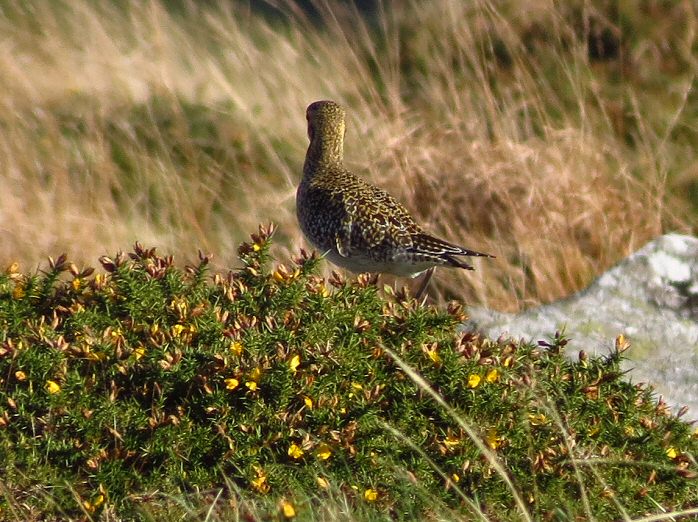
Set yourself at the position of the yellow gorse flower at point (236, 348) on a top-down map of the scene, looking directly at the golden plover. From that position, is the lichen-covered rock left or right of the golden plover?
right

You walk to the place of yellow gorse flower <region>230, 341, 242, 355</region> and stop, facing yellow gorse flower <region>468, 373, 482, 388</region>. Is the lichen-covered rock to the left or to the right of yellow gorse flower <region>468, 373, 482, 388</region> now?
left

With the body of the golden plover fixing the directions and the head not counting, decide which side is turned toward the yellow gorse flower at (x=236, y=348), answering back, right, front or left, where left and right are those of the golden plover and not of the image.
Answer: left

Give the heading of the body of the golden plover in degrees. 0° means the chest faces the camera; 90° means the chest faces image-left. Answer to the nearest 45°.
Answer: approximately 90°

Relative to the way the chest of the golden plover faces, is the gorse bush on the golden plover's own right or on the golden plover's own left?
on the golden plover's own left

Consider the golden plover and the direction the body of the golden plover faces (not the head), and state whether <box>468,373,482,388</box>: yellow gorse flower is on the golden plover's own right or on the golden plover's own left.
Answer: on the golden plover's own left

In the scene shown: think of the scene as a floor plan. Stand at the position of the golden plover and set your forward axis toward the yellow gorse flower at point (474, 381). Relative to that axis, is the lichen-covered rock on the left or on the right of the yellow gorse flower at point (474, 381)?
left

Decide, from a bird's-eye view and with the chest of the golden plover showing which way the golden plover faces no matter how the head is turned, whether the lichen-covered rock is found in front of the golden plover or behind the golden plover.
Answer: behind
